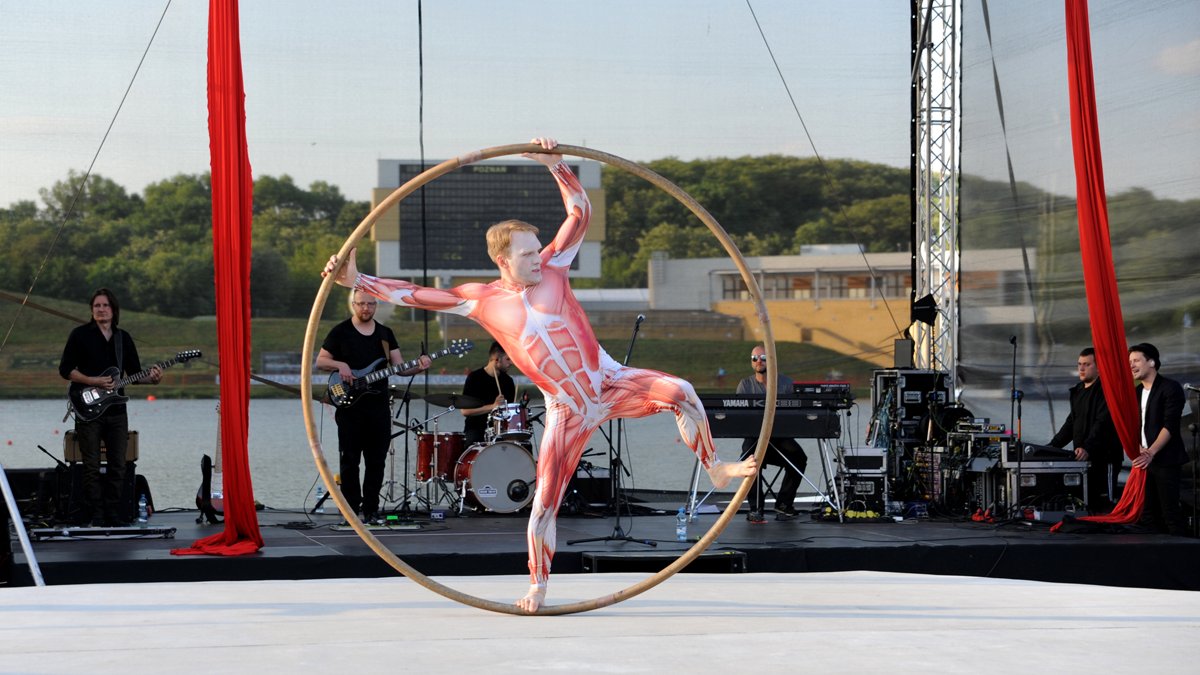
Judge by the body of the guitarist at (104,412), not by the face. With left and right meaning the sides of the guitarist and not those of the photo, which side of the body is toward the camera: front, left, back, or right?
front

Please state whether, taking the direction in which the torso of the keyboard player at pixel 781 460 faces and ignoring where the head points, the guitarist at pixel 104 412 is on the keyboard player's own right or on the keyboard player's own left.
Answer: on the keyboard player's own right

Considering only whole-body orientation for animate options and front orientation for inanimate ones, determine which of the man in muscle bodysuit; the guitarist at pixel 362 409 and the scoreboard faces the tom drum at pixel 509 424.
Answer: the scoreboard

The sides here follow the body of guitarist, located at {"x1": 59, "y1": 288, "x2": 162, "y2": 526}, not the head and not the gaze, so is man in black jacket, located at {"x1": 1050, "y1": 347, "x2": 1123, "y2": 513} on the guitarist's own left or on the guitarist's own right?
on the guitarist's own left

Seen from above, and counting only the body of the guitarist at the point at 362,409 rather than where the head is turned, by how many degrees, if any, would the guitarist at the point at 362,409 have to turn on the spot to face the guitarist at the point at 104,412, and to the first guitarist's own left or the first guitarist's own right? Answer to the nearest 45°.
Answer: approximately 90° to the first guitarist's own right

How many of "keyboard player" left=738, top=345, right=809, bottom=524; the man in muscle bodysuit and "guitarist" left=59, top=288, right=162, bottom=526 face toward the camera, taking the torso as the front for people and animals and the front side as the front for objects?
3

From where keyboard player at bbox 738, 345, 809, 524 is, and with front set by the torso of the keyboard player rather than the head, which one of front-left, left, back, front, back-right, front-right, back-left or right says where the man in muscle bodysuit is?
front

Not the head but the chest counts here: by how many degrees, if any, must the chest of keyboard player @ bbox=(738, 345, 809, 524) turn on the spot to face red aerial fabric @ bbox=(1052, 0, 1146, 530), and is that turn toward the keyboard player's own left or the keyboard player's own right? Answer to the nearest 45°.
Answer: approximately 45° to the keyboard player's own left

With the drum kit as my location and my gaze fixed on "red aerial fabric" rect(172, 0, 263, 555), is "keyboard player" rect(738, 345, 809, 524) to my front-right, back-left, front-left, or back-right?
back-left

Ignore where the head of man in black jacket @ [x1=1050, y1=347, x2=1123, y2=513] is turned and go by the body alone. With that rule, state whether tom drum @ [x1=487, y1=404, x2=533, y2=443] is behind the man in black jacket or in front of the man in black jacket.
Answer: in front

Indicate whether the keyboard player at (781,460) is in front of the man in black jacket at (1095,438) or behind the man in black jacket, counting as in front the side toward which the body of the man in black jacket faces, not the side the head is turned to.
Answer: in front

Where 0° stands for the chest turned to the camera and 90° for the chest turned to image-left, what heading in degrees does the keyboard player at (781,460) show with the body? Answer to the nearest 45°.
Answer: approximately 0°

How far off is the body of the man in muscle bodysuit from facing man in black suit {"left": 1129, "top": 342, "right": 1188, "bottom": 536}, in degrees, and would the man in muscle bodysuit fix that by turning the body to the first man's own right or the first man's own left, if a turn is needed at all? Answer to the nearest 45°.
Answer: approximately 135° to the first man's own left

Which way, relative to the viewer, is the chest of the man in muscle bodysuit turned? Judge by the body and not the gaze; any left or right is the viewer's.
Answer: facing the viewer
